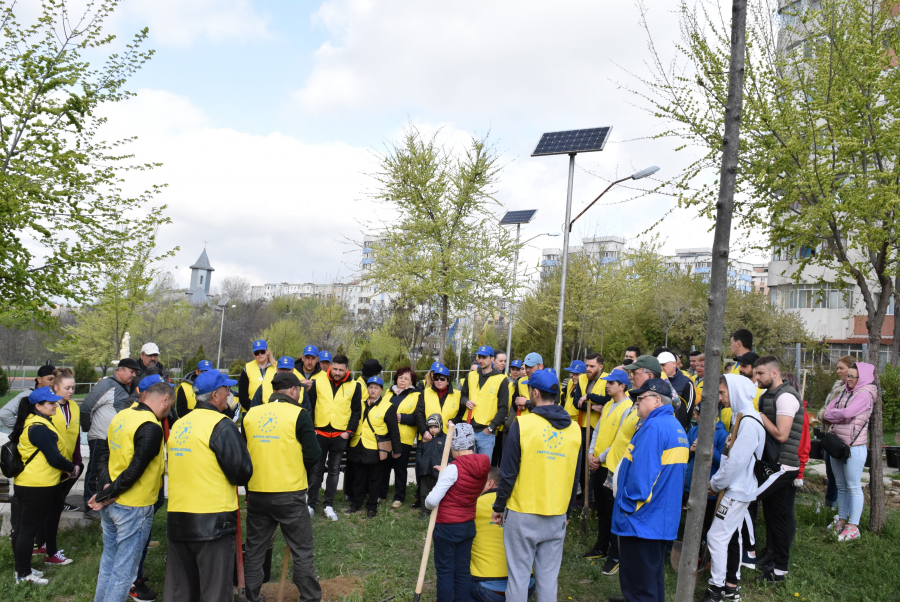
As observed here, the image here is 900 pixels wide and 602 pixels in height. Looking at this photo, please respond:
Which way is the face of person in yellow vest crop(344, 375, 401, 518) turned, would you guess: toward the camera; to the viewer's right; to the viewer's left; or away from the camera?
toward the camera

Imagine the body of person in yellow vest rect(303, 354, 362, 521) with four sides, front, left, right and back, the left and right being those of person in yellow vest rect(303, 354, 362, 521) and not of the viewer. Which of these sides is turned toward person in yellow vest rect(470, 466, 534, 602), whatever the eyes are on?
front

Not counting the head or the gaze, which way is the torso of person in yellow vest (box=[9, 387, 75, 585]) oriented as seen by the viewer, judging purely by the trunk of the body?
to the viewer's right

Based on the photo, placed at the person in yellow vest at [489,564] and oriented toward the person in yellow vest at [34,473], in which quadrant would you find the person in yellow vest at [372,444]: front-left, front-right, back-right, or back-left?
front-right

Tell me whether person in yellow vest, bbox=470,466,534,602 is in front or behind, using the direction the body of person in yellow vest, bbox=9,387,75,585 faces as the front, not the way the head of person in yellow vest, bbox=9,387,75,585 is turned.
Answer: in front

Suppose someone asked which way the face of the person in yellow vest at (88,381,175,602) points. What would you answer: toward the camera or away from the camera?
away from the camera

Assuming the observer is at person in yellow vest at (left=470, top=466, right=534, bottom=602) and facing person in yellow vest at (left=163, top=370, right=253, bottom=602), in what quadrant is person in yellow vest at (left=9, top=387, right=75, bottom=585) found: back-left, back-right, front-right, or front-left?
front-right

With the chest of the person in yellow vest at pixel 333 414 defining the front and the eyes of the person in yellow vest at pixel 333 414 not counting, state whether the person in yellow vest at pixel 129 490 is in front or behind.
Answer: in front

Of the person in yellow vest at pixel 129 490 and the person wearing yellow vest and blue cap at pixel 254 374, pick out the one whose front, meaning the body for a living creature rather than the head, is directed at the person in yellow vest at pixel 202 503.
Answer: the person wearing yellow vest and blue cap

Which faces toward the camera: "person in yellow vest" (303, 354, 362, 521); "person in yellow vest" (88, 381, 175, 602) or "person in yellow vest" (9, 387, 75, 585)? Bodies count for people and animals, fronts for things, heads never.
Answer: "person in yellow vest" (303, 354, 362, 521)

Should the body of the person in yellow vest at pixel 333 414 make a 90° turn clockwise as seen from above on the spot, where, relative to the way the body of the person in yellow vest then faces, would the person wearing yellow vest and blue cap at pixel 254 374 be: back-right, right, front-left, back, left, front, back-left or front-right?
front

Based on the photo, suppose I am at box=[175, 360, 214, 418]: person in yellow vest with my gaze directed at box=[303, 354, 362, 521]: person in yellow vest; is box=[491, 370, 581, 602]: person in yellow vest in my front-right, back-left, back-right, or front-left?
front-right

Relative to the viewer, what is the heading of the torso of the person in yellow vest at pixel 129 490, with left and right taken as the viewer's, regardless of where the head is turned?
facing away from the viewer and to the right of the viewer

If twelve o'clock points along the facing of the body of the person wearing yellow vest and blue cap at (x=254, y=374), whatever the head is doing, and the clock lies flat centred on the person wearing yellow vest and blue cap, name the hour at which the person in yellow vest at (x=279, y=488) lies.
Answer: The person in yellow vest is roughly at 12 o'clock from the person wearing yellow vest and blue cap.

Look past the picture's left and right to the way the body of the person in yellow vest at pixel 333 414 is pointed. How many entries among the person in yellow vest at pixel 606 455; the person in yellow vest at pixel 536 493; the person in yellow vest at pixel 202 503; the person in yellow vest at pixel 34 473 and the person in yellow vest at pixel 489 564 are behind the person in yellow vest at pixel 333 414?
0

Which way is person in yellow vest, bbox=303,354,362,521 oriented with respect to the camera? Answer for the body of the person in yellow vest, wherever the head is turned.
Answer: toward the camera

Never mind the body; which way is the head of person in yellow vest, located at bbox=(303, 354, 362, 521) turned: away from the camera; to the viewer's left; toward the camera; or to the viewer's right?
toward the camera

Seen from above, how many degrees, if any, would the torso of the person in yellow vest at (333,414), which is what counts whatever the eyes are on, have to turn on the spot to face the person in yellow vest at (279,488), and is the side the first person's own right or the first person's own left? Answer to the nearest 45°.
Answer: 0° — they already face them

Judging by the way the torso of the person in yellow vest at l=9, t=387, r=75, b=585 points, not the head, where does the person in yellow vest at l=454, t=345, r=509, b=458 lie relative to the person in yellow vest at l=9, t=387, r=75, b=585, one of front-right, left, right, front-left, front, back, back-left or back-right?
front

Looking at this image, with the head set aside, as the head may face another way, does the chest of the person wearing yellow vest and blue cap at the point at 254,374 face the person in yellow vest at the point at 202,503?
yes
